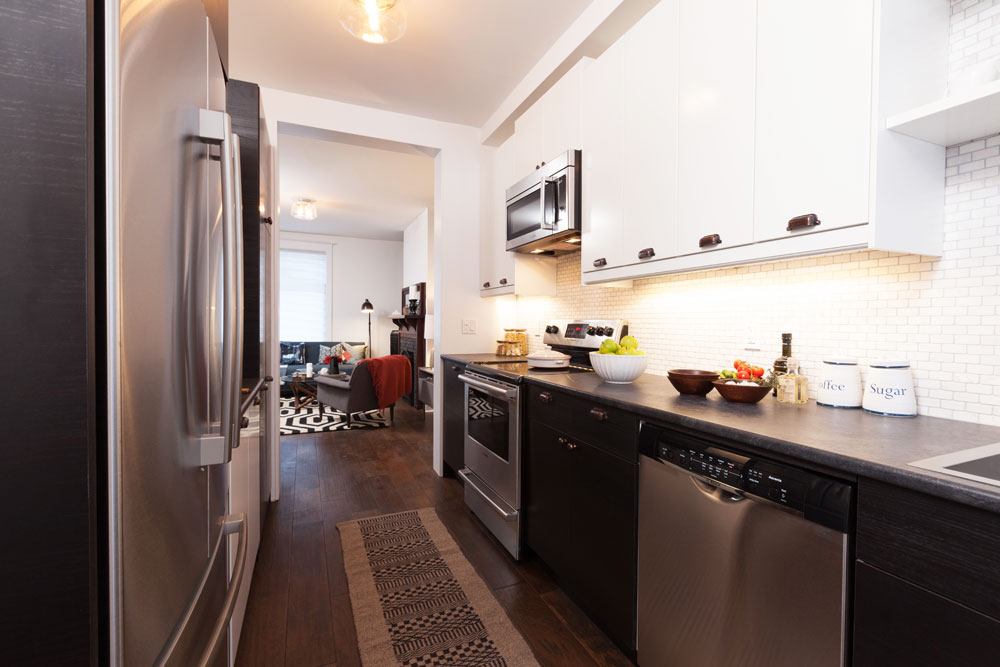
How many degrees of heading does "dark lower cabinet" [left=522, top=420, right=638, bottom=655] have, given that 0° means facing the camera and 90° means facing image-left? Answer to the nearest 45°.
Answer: approximately 45°

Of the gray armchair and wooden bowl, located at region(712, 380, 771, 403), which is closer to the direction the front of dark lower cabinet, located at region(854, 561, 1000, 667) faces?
the gray armchair

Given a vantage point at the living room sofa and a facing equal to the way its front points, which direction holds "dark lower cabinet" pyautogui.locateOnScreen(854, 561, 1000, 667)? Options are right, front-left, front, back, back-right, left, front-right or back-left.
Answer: front

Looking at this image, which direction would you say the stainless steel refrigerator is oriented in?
to the viewer's right

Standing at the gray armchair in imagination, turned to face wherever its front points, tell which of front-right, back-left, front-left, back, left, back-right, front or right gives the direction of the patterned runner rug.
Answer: back-left

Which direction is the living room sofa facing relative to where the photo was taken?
toward the camera

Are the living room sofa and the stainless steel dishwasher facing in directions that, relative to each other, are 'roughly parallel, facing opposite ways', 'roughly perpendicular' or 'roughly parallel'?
roughly perpendicular

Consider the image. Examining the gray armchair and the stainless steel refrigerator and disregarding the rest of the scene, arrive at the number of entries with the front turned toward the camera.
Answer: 0

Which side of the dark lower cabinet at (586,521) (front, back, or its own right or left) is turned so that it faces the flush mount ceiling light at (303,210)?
right

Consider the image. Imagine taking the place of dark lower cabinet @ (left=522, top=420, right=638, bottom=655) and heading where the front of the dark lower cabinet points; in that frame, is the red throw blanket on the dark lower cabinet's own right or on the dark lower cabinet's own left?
on the dark lower cabinet's own right

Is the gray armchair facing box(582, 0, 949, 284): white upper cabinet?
no

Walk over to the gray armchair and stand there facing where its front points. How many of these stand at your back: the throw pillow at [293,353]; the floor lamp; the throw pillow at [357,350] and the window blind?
0

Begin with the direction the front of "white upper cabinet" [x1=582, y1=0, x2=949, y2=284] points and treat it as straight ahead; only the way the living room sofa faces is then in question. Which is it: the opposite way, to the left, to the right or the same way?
to the left

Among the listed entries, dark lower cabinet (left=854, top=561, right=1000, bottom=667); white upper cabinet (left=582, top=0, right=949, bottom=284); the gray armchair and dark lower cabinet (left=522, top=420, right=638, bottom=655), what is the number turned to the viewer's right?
0

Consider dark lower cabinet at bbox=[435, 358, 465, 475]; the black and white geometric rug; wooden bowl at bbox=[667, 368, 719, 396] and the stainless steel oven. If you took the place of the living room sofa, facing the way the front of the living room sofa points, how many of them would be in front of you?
4

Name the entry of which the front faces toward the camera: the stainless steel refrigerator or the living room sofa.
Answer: the living room sofa
